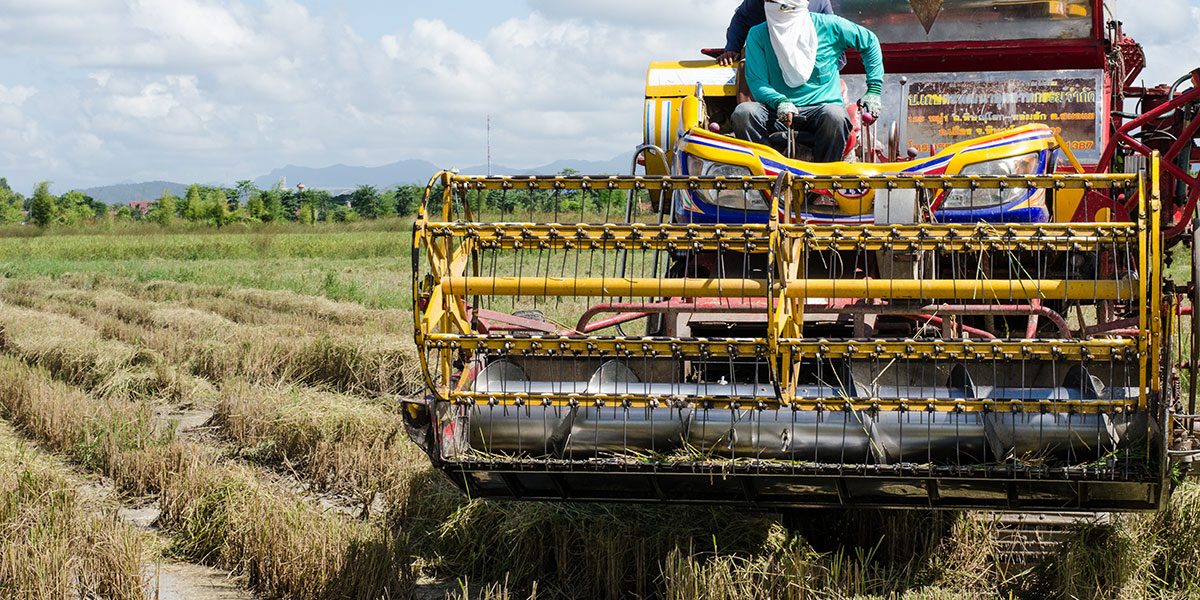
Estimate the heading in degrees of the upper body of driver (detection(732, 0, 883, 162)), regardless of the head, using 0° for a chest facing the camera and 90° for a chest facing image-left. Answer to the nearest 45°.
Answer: approximately 0°

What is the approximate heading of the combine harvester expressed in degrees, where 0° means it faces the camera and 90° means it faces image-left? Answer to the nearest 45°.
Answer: approximately 0°
